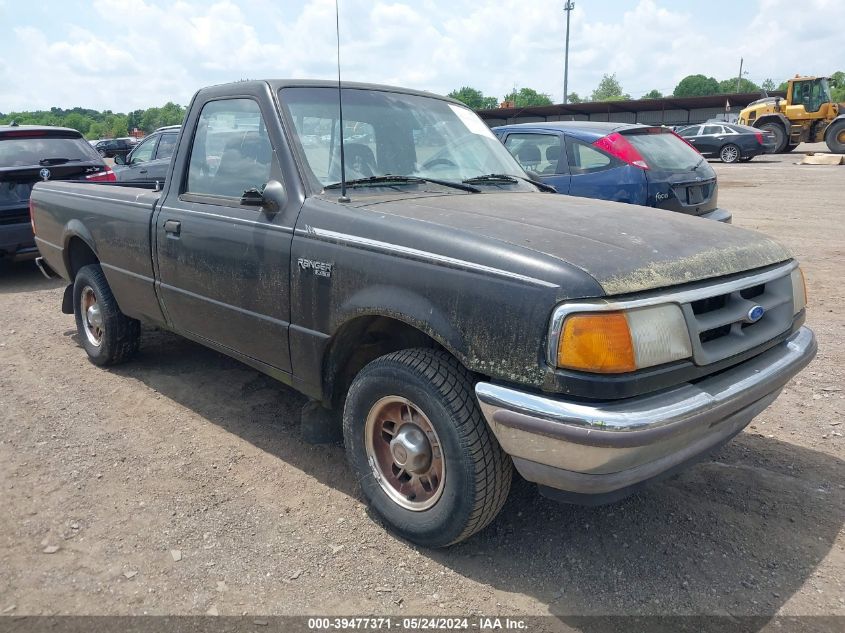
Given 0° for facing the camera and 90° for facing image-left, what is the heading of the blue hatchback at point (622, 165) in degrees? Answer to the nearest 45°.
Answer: approximately 135°

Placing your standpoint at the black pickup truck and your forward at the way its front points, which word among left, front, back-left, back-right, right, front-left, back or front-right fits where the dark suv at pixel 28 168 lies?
back

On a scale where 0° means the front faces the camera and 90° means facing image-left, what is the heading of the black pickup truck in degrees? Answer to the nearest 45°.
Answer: approximately 315°

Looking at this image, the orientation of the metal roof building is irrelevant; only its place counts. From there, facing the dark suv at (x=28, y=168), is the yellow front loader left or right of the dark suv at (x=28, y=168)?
left

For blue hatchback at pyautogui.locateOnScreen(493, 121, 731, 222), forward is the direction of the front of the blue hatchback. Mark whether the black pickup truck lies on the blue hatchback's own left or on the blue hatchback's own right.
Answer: on the blue hatchback's own left

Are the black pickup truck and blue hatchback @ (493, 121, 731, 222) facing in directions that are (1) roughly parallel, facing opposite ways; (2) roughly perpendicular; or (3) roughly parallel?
roughly parallel, facing opposite ways
